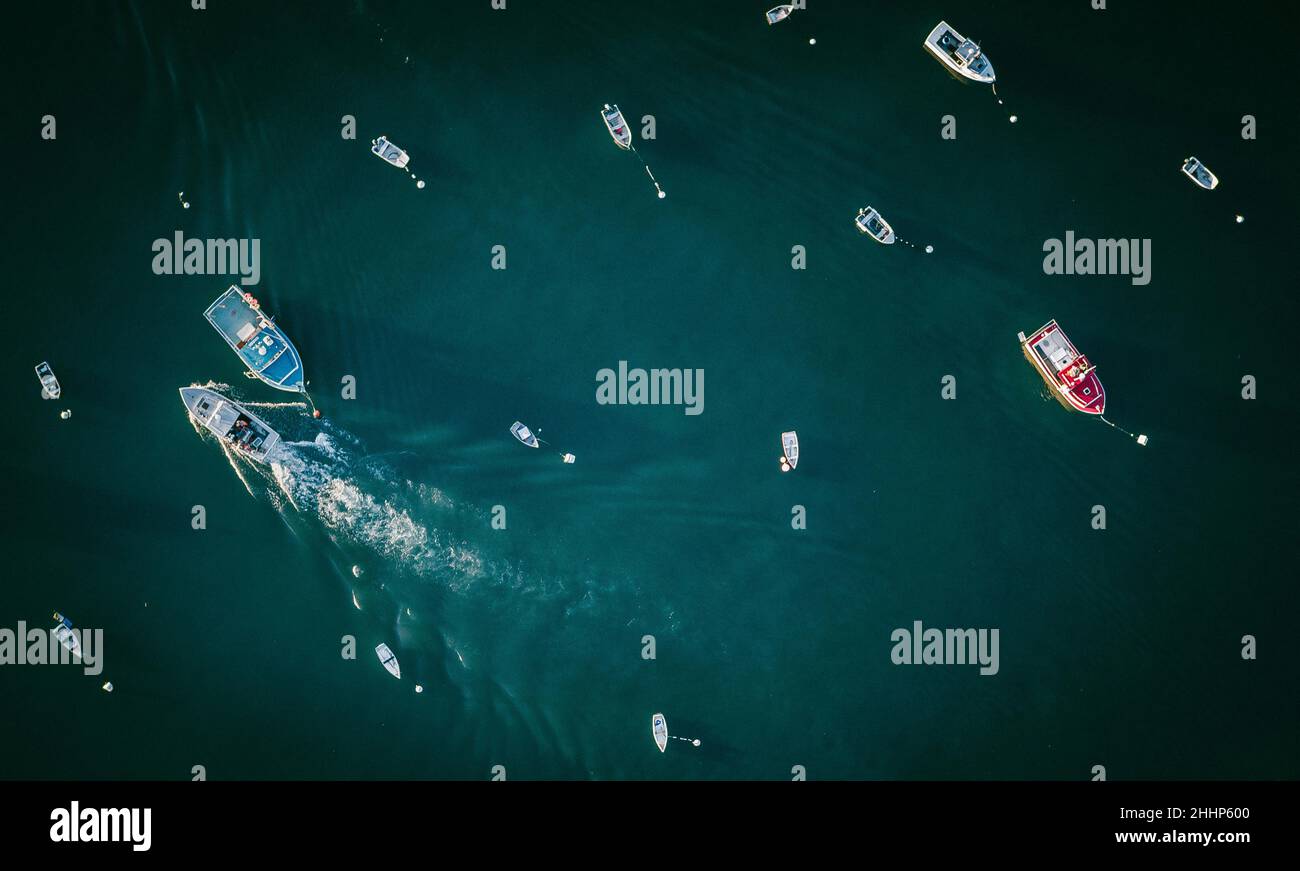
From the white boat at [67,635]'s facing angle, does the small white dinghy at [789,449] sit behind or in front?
in front

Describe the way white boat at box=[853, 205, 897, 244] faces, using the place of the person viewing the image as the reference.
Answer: facing the viewer and to the right of the viewer

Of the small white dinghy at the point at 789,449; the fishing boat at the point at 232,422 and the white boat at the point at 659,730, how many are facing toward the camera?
2

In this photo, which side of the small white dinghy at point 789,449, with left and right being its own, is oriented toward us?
front

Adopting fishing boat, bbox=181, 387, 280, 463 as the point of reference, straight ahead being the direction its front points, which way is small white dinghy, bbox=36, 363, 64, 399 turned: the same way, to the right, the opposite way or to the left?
the opposite way

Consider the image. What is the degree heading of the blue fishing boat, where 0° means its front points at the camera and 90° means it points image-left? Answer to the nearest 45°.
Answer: approximately 315°

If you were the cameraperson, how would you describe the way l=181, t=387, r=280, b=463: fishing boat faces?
facing away from the viewer and to the left of the viewer

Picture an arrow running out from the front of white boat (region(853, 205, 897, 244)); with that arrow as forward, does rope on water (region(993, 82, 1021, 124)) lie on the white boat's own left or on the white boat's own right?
on the white boat's own left

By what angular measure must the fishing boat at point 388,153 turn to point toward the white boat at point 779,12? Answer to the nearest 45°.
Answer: approximately 45° to its left
